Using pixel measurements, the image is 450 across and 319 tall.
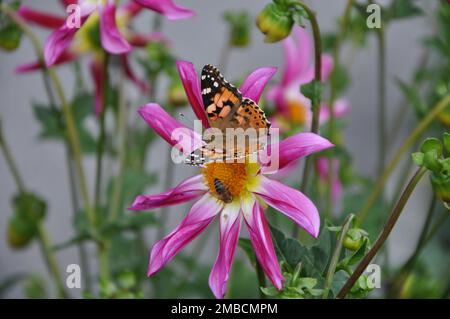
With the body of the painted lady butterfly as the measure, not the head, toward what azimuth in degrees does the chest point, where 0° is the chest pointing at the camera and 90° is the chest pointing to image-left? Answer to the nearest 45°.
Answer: approximately 90°
